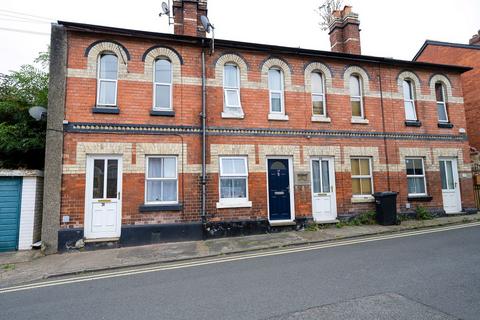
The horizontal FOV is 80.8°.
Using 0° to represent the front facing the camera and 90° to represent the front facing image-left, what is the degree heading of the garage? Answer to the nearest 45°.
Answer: approximately 0°

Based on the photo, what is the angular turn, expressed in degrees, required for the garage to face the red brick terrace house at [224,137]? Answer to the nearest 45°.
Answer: approximately 45° to its left

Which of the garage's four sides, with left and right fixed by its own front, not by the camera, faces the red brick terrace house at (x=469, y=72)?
left
